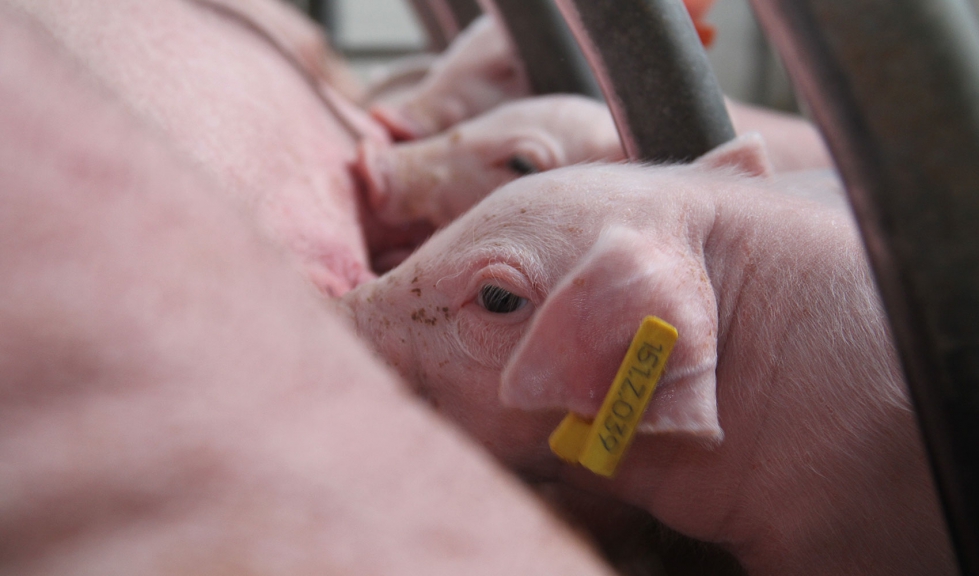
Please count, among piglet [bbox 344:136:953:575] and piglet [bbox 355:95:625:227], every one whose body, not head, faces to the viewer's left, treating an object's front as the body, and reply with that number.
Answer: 2

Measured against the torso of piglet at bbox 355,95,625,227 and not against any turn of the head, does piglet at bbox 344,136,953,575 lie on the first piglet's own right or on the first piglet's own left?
on the first piglet's own left

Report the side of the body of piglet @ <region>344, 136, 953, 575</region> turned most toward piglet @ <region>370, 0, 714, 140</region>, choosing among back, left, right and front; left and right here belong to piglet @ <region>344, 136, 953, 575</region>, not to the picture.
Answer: right

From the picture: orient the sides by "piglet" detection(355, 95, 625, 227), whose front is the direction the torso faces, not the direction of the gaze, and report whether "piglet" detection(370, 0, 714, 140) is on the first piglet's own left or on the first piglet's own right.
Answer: on the first piglet's own right

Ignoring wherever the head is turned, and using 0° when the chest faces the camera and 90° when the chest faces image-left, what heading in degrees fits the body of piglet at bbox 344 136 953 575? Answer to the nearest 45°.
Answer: approximately 90°

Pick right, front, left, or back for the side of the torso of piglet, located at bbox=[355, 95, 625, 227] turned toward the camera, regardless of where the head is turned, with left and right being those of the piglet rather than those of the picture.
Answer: left
